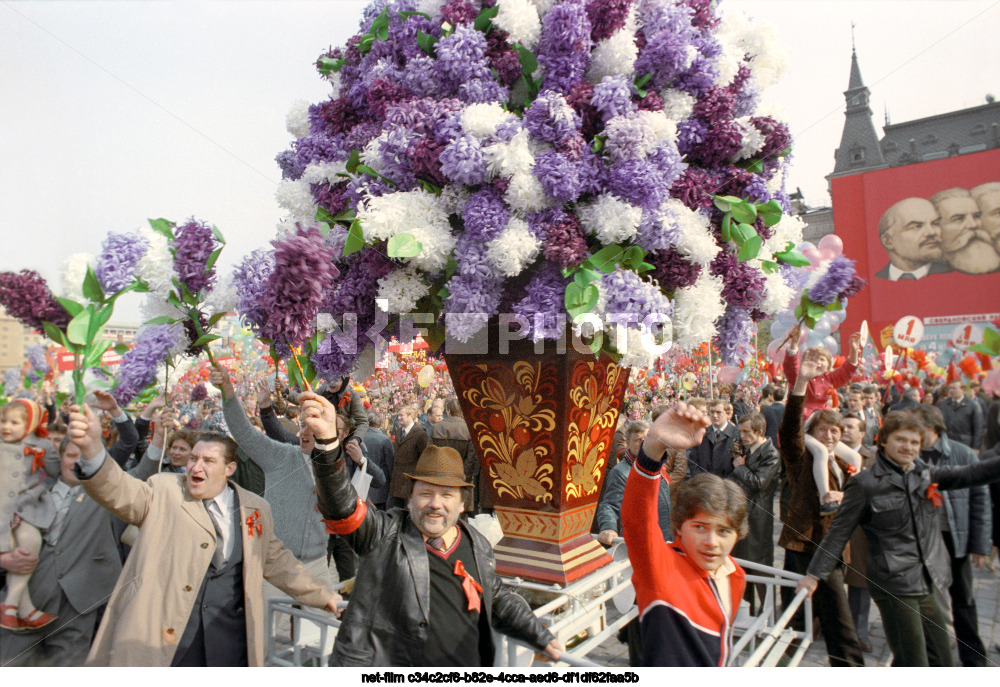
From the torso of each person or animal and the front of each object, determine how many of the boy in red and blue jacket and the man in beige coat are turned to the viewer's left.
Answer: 0

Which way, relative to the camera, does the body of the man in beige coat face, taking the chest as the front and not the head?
toward the camera

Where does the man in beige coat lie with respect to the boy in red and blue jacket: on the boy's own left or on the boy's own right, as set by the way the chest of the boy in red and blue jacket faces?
on the boy's own right

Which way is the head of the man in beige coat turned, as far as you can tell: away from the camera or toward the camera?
toward the camera

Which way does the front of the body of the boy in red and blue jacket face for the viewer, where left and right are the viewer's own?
facing the viewer and to the right of the viewer

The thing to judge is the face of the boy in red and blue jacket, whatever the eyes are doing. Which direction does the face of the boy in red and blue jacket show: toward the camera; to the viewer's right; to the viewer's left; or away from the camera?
toward the camera

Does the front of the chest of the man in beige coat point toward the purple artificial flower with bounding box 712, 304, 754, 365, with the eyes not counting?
no

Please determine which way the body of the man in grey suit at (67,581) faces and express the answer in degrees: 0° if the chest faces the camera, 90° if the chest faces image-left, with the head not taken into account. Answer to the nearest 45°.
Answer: approximately 45°

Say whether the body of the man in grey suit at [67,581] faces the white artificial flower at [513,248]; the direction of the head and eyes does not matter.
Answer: no

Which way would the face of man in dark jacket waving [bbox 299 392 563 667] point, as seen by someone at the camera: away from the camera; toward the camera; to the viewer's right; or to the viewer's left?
toward the camera

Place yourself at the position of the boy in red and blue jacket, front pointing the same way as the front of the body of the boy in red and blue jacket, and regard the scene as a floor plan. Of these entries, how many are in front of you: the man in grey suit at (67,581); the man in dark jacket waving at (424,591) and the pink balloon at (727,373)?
0

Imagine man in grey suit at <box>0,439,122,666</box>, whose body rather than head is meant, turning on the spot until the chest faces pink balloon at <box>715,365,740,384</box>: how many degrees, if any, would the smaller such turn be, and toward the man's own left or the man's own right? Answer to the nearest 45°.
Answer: approximately 135° to the man's own left

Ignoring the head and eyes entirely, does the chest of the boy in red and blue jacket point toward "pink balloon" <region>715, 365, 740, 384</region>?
no

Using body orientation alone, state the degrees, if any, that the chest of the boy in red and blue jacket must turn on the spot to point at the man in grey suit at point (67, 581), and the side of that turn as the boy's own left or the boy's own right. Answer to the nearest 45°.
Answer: approximately 135° to the boy's own right

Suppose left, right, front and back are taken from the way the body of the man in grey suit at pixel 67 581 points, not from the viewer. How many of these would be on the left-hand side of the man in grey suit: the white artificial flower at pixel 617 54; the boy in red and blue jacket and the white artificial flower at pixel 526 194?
3

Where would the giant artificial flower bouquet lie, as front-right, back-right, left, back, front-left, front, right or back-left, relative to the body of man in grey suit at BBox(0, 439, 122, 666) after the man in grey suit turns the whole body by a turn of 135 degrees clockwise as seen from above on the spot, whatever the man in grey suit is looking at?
back-right

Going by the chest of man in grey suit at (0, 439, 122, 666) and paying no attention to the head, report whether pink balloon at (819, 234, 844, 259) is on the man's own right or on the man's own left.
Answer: on the man's own left
